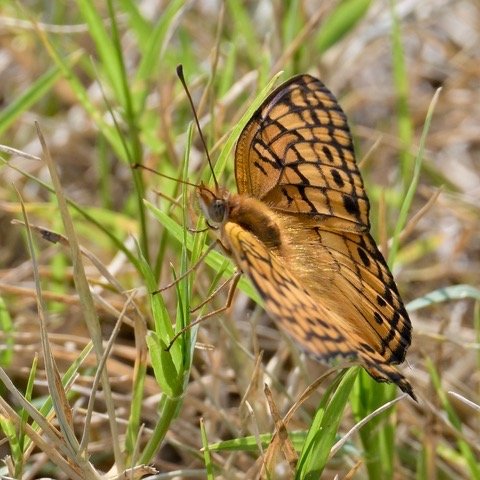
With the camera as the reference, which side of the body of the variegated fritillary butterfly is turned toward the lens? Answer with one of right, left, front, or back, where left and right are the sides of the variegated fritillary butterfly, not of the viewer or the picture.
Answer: left

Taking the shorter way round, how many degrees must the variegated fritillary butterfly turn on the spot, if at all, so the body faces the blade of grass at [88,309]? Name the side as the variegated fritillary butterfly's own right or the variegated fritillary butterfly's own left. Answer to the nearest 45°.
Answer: approximately 45° to the variegated fritillary butterfly's own left

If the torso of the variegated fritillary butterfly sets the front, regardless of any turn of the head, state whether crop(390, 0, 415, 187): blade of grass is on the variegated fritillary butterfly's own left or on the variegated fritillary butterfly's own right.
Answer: on the variegated fritillary butterfly's own right

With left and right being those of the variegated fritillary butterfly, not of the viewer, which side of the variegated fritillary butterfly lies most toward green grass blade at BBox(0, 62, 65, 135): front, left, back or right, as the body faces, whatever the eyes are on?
front

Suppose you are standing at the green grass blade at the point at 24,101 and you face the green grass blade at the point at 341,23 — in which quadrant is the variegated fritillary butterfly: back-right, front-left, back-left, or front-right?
front-right

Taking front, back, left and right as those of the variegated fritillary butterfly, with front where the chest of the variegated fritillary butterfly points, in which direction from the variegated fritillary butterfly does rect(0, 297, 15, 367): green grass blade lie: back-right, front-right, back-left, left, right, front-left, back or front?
front
